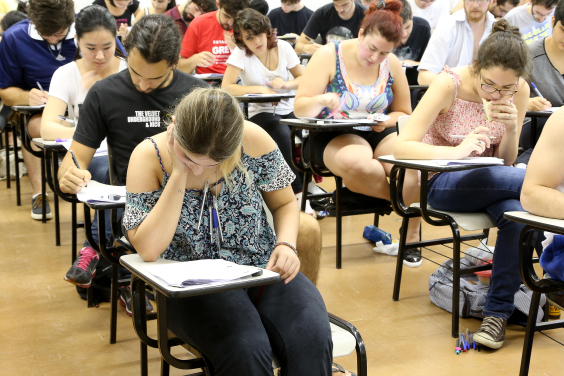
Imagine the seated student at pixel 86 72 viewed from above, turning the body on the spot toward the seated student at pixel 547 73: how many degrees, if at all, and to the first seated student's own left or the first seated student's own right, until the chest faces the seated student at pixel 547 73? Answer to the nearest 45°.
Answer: approximately 90° to the first seated student's own left

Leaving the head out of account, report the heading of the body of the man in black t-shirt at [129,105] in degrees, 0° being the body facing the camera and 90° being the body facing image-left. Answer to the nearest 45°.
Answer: approximately 0°

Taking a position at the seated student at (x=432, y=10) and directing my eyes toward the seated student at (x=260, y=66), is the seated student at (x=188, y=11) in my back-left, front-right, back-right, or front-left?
front-right

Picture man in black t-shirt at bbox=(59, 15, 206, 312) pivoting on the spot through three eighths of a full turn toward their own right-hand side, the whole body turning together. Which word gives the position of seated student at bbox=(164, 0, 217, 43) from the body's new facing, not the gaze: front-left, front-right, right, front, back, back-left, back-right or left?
front-right

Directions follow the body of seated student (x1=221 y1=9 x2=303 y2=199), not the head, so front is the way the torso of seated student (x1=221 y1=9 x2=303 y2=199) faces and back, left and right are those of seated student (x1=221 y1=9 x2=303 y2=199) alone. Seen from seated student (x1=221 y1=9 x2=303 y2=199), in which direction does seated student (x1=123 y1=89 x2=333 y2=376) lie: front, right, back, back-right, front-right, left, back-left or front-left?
front

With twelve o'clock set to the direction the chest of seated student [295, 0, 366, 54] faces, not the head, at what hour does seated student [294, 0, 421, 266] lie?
seated student [294, 0, 421, 266] is roughly at 12 o'clock from seated student [295, 0, 366, 54].

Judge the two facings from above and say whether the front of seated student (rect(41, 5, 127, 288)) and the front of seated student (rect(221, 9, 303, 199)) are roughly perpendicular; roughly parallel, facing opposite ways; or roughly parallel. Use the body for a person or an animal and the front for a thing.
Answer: roughly parallel

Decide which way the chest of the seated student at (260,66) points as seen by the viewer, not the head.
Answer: toward the camera

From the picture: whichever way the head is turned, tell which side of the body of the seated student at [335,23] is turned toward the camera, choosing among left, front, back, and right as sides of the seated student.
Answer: front
